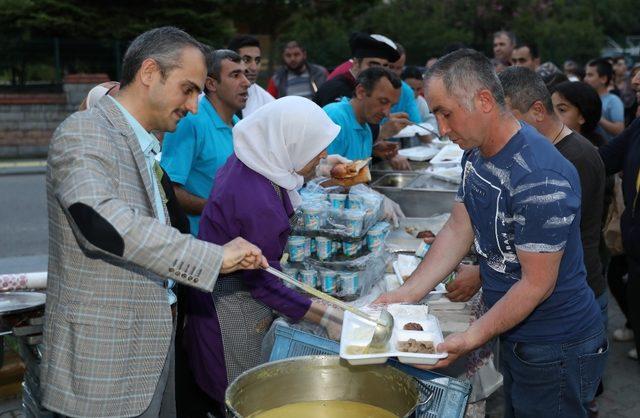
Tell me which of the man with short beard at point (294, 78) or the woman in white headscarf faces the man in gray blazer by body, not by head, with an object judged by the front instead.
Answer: the man with short beard

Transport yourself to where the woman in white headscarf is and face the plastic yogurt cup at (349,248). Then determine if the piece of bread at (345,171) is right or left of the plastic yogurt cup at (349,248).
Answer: left

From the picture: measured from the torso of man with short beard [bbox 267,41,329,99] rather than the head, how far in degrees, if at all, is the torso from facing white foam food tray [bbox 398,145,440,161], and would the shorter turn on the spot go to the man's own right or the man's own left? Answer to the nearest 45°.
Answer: approximately 45° to the man's own left

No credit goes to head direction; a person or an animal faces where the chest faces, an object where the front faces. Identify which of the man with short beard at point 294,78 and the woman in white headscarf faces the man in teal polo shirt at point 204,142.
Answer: the man with short beard

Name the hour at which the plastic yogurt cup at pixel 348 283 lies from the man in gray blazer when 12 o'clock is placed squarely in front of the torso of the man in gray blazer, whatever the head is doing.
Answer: The plastic yogurt cup is roughly at 11 o'clock from the man in gray blazer.

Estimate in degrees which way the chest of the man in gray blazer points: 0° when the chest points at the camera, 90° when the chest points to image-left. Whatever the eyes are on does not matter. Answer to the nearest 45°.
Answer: approximately 270°

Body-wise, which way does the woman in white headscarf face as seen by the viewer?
to the viewer's right

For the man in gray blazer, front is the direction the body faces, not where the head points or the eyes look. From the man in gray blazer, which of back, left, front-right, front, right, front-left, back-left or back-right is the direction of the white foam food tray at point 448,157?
front-left

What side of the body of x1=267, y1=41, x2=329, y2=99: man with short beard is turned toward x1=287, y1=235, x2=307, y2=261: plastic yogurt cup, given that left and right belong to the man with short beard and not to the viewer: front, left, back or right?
front

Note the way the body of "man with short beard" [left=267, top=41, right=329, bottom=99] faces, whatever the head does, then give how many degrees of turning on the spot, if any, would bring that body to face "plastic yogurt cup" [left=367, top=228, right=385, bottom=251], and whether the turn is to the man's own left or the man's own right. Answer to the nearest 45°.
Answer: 0° — they already face it

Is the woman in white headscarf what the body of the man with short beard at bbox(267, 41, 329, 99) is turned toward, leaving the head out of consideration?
yes
